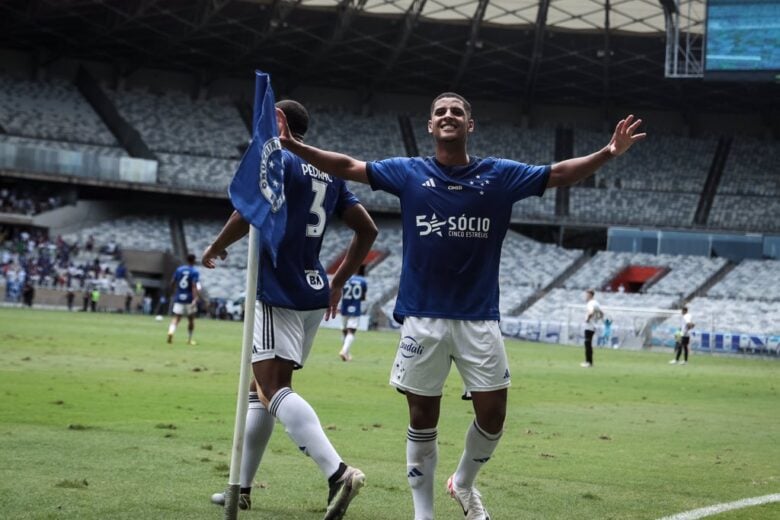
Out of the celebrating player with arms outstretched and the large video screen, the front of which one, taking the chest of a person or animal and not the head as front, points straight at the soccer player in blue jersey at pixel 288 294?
the large video screen

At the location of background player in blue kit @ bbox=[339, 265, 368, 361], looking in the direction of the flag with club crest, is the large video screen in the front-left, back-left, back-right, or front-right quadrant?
back-left

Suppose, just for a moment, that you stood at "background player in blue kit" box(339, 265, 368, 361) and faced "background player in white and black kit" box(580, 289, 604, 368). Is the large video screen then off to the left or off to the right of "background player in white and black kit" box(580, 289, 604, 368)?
left

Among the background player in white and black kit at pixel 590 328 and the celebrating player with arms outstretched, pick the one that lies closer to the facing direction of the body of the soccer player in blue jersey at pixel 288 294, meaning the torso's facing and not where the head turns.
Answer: the background player in white and black kit

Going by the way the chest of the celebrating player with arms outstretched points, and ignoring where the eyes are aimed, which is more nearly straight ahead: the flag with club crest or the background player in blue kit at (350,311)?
the flag with club crest

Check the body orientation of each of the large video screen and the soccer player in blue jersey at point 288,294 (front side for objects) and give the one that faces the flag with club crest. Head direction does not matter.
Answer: the large video screen

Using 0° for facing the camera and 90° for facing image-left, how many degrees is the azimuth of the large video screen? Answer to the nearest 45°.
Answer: approximately 0°
